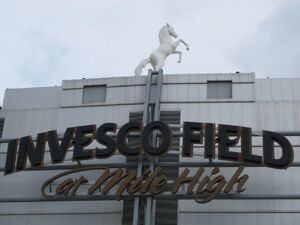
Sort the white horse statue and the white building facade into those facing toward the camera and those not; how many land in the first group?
1

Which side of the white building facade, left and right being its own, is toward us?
front

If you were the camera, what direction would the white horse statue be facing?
facing to the right of the viewer

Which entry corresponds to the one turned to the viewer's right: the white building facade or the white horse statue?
the white horse statue

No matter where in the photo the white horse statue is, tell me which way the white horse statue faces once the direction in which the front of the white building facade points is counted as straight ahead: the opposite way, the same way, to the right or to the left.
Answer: to the left
